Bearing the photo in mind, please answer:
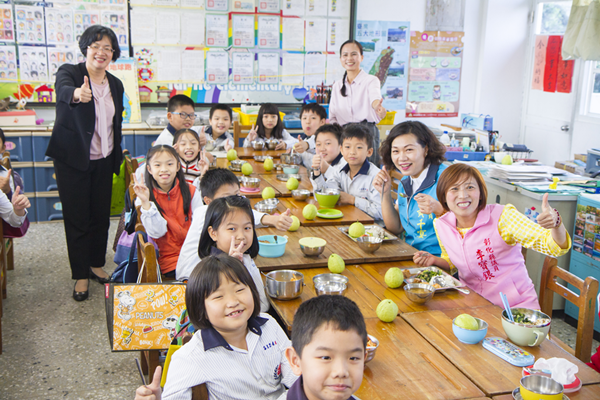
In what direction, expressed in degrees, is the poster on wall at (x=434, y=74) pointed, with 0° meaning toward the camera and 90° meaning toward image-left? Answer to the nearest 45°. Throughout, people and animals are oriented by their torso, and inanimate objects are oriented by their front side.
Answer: approximately 0°

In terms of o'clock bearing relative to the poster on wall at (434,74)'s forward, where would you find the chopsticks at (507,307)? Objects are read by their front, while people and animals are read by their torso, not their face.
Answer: The chopsticks is roughly at 12 o'clock from the poster on wall.

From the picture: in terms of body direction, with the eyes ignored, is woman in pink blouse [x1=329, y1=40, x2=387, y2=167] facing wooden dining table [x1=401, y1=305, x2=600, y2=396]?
yes

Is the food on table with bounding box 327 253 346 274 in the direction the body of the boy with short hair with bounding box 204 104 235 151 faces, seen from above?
yes

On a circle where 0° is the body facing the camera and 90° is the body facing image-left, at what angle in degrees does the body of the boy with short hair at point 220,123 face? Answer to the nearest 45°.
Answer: approximately 0°
